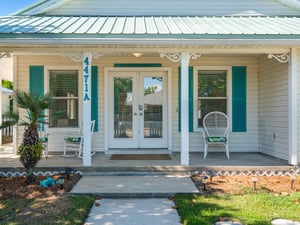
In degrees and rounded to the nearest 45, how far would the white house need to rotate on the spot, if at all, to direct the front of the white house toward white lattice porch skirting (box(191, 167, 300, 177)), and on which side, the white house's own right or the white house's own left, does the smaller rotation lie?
approximately 45° to the white house's own left

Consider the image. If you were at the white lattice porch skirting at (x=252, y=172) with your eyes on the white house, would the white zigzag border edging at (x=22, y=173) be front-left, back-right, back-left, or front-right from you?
front-left

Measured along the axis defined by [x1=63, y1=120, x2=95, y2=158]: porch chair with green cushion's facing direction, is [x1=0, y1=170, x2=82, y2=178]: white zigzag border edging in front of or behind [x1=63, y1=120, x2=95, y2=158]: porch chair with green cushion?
in front

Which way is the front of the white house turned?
toward the camera

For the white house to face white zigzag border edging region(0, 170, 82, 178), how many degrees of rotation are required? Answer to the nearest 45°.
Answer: approximately 45° to its right
